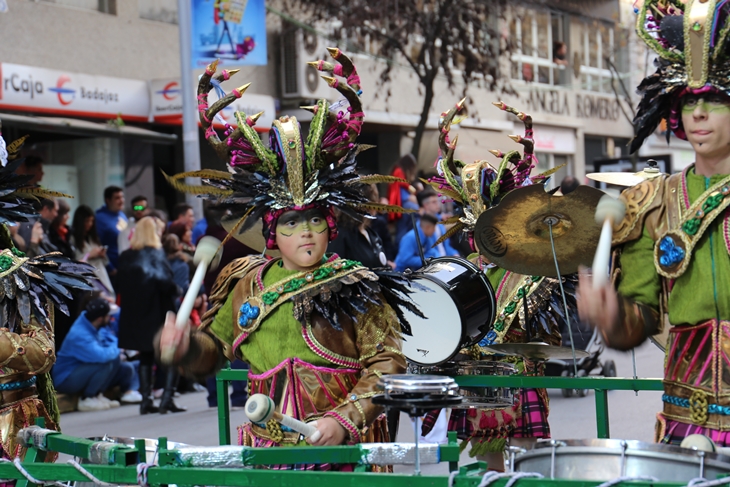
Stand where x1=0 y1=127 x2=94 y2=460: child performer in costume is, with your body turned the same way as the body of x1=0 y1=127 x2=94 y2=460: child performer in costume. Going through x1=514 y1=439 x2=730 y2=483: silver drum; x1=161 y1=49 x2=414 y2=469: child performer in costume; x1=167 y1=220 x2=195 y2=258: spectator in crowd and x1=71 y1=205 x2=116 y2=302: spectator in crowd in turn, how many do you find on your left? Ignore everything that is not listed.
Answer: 2

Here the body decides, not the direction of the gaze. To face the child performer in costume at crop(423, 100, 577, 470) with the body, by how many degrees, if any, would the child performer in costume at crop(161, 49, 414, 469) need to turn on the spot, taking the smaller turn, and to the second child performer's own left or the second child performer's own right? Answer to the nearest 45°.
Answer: approximately 135° to the second child performer's own left

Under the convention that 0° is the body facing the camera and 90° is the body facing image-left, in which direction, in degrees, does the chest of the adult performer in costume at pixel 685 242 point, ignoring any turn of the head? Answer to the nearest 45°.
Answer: approximately 0°

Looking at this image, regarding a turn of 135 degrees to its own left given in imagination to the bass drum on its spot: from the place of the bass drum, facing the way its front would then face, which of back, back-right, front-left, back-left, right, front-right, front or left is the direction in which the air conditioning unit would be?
left

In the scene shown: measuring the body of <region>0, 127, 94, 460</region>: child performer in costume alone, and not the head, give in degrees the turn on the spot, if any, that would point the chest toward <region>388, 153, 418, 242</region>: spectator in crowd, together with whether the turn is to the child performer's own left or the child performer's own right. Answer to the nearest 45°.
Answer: approximately 180°

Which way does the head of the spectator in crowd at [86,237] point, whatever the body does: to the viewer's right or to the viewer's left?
to the viewer's right

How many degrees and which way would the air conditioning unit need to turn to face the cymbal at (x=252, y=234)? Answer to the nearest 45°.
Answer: approximately 45° to its right

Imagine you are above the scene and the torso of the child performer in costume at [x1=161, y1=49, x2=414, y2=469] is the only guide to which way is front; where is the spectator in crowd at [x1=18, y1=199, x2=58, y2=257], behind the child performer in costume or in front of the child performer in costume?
behind

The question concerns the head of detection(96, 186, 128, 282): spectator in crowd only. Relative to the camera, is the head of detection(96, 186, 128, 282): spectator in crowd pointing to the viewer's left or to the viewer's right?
to the viewer's right

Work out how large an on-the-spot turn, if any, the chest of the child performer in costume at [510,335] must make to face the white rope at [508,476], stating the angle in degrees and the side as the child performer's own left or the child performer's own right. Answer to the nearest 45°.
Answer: approximately 45° to the child performer's own left
